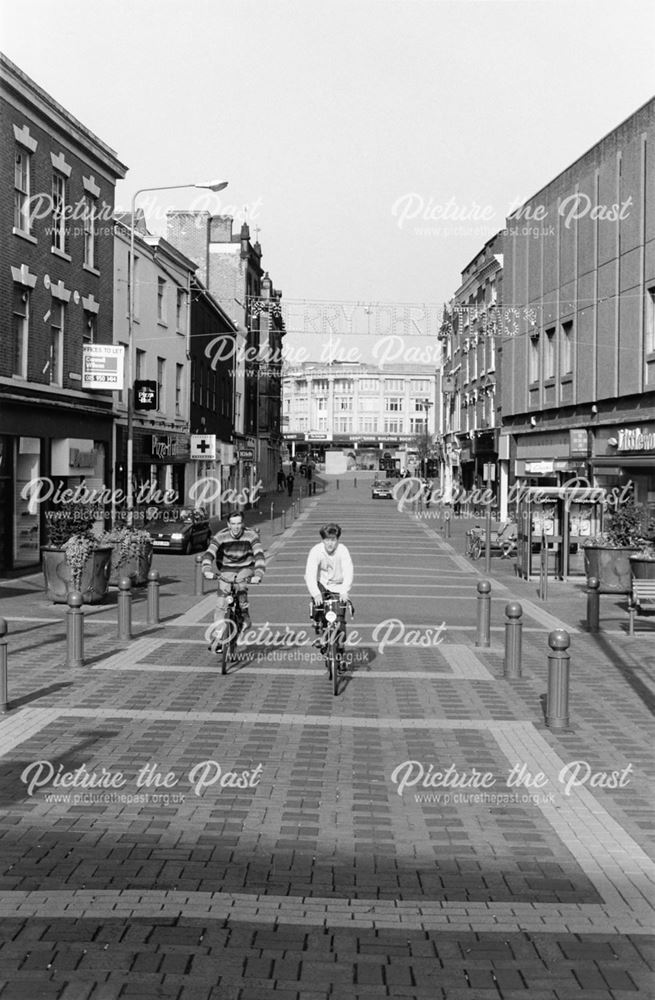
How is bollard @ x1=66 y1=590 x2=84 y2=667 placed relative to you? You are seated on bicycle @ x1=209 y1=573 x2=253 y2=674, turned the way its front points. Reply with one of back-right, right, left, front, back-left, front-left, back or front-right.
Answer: right

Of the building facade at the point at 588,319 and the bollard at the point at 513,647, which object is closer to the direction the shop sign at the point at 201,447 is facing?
the bollard

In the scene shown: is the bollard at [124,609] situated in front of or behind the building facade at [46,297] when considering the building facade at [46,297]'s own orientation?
in front

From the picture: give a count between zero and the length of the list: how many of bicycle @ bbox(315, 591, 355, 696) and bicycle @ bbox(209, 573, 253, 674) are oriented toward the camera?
2

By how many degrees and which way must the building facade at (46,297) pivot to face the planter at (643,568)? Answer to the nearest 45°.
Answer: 0° — it already faces it

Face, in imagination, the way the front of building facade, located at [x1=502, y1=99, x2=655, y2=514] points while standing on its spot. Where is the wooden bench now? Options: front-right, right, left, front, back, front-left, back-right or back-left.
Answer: front-left

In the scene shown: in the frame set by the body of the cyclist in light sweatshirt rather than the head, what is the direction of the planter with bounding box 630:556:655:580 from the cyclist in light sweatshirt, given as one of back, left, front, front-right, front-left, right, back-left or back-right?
back-left

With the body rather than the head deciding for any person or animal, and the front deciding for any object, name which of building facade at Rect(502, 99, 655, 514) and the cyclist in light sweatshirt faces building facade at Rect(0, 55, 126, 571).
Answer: building facade at Rect(502, 99, 655, 514)

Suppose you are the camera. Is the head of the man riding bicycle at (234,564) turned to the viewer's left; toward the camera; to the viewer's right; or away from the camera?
toward the camera

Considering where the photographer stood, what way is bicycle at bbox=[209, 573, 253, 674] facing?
facing the viewer

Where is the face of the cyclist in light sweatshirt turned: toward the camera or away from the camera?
toward the camera

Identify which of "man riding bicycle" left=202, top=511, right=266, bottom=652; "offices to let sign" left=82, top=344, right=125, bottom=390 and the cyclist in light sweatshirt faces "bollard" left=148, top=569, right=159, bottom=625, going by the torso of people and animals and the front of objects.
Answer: the offices to let sign

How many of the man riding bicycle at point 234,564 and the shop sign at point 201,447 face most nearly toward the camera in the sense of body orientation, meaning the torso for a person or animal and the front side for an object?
2

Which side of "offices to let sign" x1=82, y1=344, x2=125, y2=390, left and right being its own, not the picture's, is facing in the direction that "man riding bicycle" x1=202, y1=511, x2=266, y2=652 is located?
front

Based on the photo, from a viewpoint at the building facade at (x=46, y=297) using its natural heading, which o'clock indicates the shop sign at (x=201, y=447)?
The shop sign is roughly at 8 o'clock from the building facade.

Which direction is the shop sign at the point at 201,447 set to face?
toward the camera

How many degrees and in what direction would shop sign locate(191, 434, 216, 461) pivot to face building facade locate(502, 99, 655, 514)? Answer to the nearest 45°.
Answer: approximately 45° to its left

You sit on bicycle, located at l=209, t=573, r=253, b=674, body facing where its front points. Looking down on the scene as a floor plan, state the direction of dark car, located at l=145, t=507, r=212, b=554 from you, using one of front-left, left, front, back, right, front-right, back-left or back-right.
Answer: back
